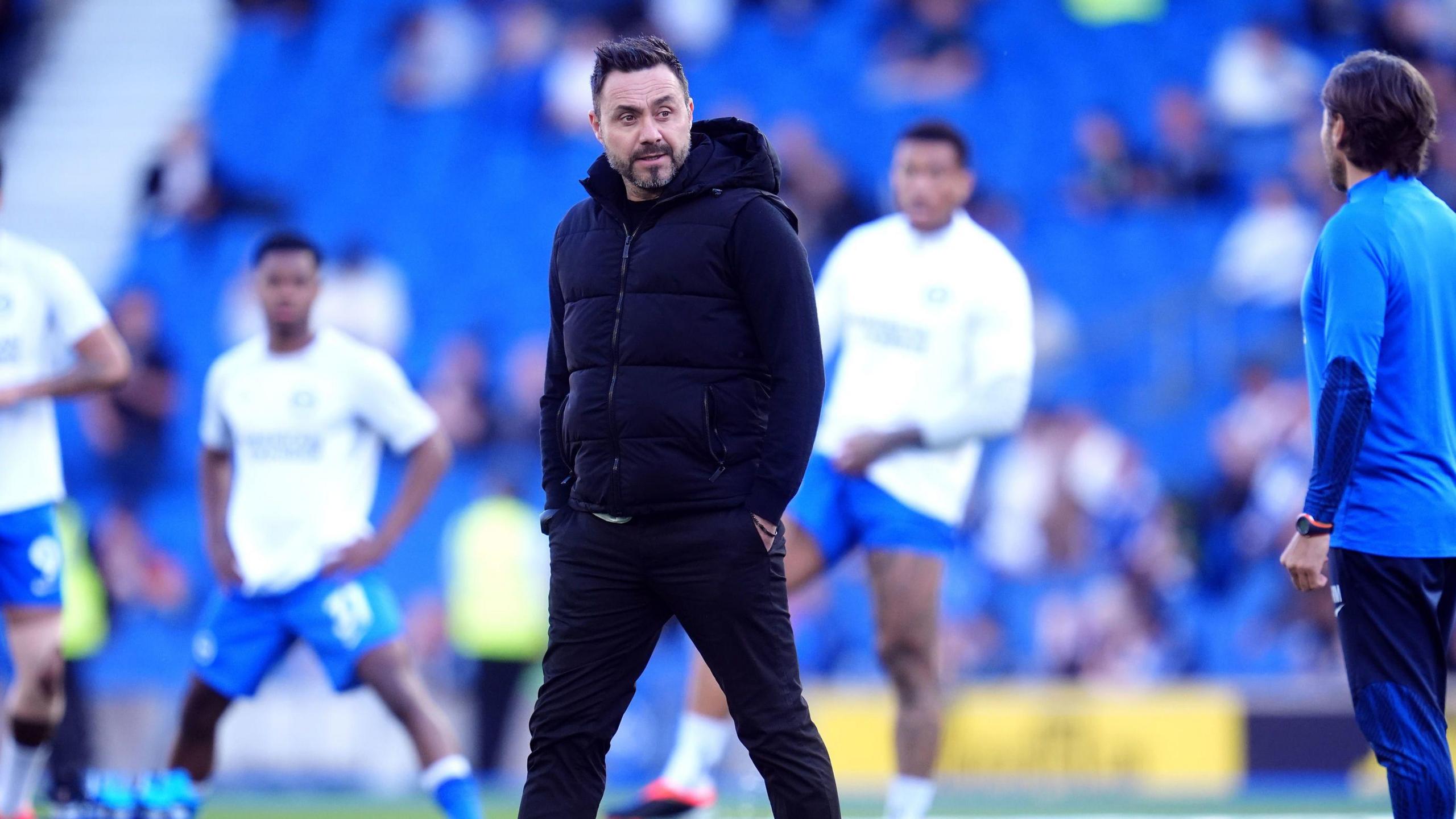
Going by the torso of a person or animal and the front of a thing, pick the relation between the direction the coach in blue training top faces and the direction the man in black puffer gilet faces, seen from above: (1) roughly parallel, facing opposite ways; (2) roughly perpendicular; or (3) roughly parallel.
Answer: roughly perpendicular

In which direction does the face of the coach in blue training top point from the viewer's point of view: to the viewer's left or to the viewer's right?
to the viewer's left

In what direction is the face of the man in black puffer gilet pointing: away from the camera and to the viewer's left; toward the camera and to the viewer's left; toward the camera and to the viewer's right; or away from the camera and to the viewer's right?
toward the camera and to the viewer's right

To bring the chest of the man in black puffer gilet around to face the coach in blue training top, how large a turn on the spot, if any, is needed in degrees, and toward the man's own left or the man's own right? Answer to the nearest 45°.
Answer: approximately 135° to the man's own left

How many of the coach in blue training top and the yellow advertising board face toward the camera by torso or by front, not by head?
1

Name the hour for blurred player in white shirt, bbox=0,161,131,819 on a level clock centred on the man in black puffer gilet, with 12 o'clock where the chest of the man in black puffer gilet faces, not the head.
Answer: The blurred player in white shirt is roughly at 3 o'clock from the man in black puffer gilet.

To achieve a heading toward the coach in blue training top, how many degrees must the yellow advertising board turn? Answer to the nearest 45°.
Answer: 0° — it already faces them

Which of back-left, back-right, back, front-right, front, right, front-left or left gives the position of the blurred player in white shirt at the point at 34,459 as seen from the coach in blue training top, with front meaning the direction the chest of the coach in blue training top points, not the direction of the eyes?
front-left

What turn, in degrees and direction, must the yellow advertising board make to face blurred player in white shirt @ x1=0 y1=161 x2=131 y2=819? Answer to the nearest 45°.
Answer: approximately 45° to its right

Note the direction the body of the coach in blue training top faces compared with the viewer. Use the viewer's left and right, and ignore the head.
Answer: facing away from the viewer and to the left of the viewer

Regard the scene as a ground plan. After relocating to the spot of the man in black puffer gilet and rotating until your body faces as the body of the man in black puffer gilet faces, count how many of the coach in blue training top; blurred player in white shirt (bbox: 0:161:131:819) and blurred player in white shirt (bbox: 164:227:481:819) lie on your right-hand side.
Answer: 2

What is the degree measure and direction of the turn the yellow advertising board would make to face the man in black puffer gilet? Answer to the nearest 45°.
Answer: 0° — it already faces them

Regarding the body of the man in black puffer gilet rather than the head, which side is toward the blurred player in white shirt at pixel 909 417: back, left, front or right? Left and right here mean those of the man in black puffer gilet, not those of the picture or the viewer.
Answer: back
